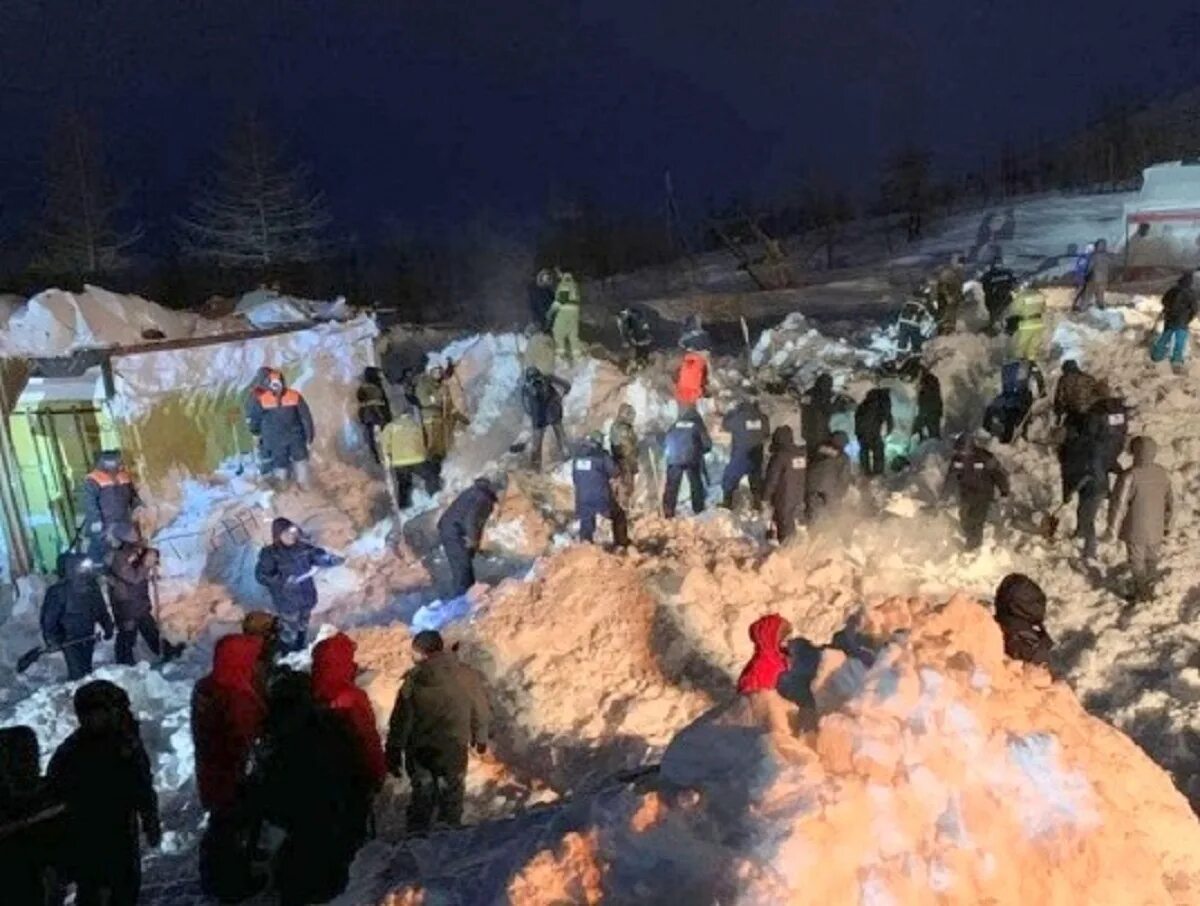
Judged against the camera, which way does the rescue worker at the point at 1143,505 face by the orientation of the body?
away from the camera

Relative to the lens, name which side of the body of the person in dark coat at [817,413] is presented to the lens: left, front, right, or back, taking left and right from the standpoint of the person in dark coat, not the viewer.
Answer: back

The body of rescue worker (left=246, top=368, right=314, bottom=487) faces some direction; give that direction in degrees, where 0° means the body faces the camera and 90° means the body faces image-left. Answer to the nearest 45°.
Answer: approximately 0°

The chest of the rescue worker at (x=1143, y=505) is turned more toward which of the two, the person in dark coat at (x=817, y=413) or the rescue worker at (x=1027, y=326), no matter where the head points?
the rescue worker

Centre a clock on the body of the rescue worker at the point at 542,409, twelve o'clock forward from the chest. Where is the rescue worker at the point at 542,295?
the rescue worker at the point at 542,295 is roughly at 12 o'clock from the rescue worker at the point at 542,409.

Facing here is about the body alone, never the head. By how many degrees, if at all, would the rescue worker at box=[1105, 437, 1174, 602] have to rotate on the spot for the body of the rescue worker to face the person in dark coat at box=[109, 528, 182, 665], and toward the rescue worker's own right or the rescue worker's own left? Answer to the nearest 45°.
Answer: approximately 90° to the rescue worker's own left

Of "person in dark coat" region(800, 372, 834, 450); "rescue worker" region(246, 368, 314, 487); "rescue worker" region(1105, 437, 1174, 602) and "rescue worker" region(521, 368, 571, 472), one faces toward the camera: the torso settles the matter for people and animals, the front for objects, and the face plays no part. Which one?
"rescue worker" region(246, 368, 314, 487)

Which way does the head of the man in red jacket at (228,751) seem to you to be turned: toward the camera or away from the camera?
away from the camera

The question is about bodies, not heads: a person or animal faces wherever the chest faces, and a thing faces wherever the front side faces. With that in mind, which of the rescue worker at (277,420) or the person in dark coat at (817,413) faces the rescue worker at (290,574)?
the rescue worker at (277,420)
